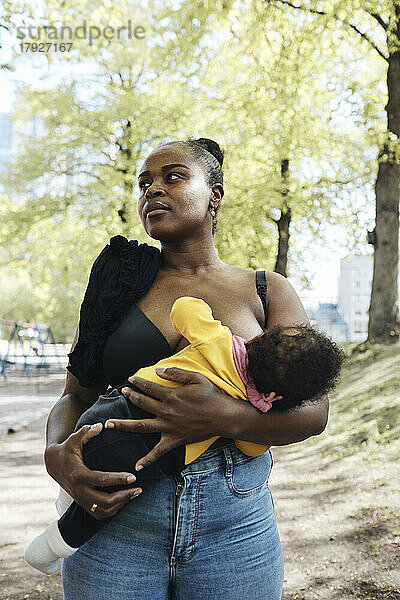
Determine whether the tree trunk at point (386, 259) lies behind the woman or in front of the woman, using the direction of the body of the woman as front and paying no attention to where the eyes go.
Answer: behind

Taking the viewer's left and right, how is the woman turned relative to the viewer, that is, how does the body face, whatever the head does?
facing the viewer

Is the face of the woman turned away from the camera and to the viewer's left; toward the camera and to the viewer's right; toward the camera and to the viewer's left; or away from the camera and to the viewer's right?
toward the camera and to the viewer's left

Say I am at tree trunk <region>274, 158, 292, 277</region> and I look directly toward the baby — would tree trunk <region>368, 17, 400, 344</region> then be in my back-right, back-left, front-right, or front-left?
front-left

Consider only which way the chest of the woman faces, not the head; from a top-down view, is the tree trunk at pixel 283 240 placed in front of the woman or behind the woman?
behind
